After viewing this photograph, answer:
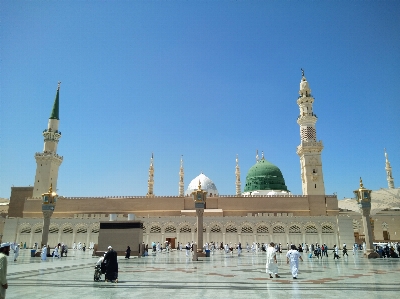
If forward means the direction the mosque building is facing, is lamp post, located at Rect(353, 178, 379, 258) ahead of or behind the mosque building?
ahead

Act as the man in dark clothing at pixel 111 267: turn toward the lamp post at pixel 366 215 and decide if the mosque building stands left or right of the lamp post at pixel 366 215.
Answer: left

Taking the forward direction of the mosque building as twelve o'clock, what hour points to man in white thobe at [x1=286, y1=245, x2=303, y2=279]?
The man in white thobe is roughly at 12 o'clock from the mosque building.

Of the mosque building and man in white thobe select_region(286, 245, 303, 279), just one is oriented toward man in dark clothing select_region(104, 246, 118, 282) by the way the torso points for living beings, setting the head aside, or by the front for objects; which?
the mosque building

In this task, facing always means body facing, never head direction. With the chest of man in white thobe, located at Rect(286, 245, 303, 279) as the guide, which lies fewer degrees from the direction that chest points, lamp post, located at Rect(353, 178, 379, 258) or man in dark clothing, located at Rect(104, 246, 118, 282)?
the lamp post

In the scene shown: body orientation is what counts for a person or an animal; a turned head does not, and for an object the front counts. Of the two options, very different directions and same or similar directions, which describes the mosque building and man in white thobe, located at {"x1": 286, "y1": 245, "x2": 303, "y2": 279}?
very different directions

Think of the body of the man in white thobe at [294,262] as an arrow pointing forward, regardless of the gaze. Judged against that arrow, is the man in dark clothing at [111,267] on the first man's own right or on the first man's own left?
on the first man's own left

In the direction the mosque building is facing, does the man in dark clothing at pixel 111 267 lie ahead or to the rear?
ahead

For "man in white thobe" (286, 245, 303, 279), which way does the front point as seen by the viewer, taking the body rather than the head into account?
away from the camera

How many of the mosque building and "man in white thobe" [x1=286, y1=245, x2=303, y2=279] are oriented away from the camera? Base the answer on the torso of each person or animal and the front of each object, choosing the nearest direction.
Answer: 1

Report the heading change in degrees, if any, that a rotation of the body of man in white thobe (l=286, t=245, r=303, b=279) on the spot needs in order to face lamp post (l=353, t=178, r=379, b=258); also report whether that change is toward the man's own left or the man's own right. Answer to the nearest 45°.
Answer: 0° — they already face it

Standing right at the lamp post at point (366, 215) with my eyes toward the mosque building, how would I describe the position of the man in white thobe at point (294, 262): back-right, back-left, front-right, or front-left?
back-left

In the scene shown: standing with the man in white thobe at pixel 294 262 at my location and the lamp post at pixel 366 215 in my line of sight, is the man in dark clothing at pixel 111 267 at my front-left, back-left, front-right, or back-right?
back-left
